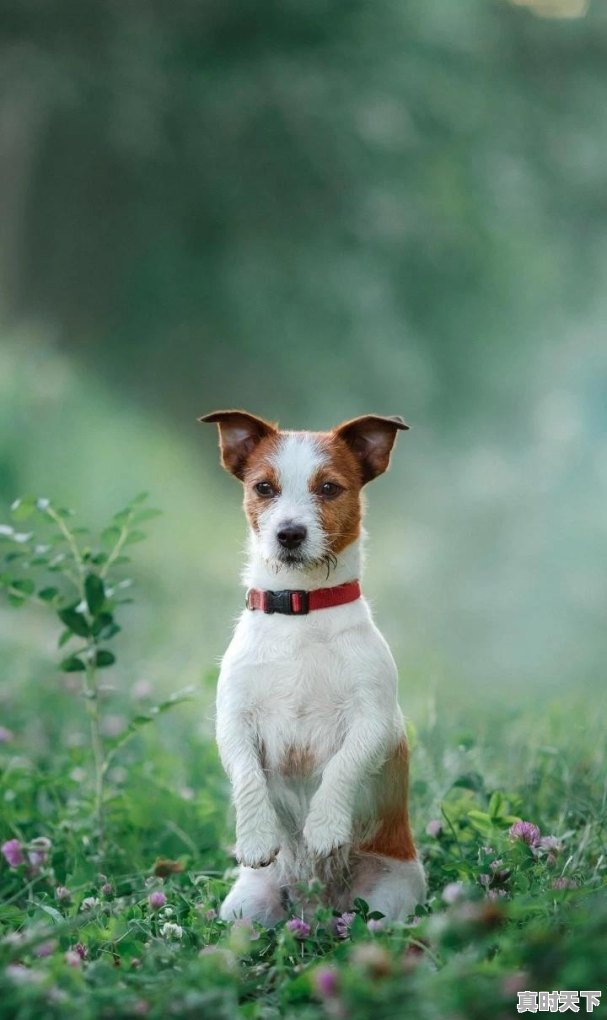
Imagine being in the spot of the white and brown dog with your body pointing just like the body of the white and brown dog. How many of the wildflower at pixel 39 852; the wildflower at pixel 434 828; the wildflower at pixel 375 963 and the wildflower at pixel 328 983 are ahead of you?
2

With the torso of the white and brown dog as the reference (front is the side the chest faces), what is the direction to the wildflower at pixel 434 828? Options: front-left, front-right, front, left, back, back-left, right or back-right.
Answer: back-left

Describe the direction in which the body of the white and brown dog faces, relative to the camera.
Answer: toward the camera

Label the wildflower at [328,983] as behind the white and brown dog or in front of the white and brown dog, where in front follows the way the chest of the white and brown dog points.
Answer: in front

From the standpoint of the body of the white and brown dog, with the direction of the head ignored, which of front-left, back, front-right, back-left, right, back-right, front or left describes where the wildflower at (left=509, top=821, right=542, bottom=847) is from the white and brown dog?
left

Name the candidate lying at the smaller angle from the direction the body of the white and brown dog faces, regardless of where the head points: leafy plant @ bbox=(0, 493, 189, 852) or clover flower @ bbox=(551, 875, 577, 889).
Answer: the clover flower

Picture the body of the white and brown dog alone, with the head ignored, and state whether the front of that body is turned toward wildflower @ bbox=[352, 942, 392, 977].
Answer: yes

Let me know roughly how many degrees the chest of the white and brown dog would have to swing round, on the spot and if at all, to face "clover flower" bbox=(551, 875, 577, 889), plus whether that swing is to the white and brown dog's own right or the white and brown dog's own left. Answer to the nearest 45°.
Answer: approximately 90° to the white and brown dog's own left

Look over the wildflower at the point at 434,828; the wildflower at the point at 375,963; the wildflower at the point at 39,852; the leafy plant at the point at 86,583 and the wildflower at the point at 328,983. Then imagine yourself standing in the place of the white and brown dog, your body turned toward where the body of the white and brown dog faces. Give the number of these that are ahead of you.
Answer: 2

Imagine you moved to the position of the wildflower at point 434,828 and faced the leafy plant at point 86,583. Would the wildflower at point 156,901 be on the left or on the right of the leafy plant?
left

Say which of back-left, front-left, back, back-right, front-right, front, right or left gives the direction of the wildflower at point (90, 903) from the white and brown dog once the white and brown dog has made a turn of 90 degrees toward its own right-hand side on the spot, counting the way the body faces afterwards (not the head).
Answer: front

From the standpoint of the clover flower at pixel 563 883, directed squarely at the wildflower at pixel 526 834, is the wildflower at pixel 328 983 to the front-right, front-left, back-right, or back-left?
back-left

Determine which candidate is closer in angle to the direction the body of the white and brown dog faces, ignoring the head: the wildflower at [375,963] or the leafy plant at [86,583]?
the wildflower

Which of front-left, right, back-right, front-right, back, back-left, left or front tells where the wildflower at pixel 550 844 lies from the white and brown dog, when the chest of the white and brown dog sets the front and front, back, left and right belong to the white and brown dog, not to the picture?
left
